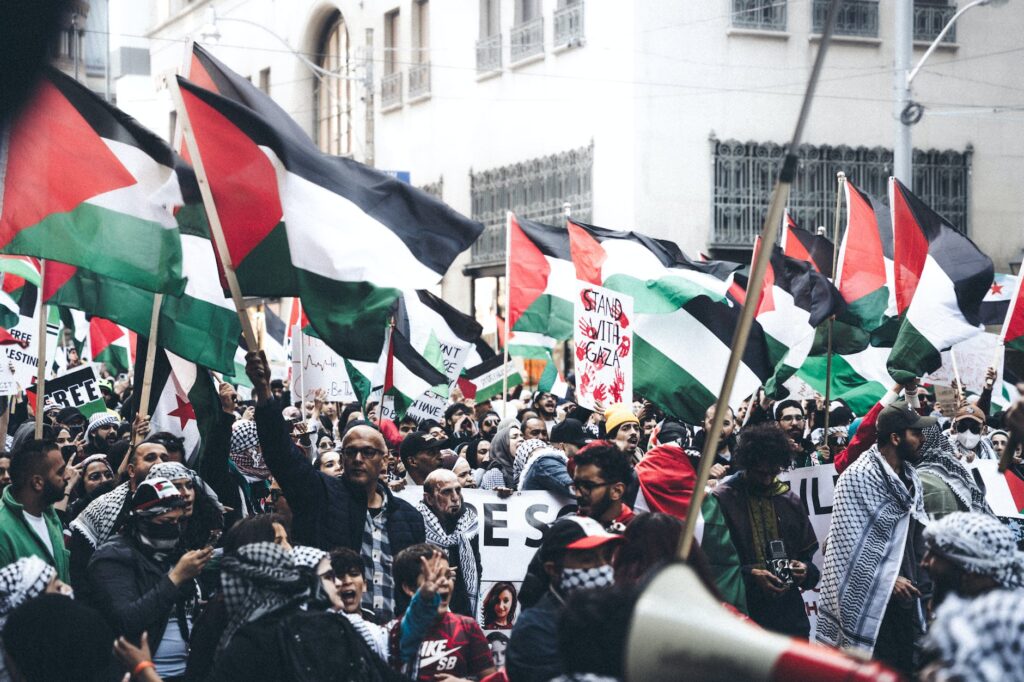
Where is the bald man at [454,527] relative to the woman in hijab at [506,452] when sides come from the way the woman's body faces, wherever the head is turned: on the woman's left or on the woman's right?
on the woman's right

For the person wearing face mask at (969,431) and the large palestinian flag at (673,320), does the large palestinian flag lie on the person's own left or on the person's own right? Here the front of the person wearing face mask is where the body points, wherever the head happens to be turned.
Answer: on the person's own right
